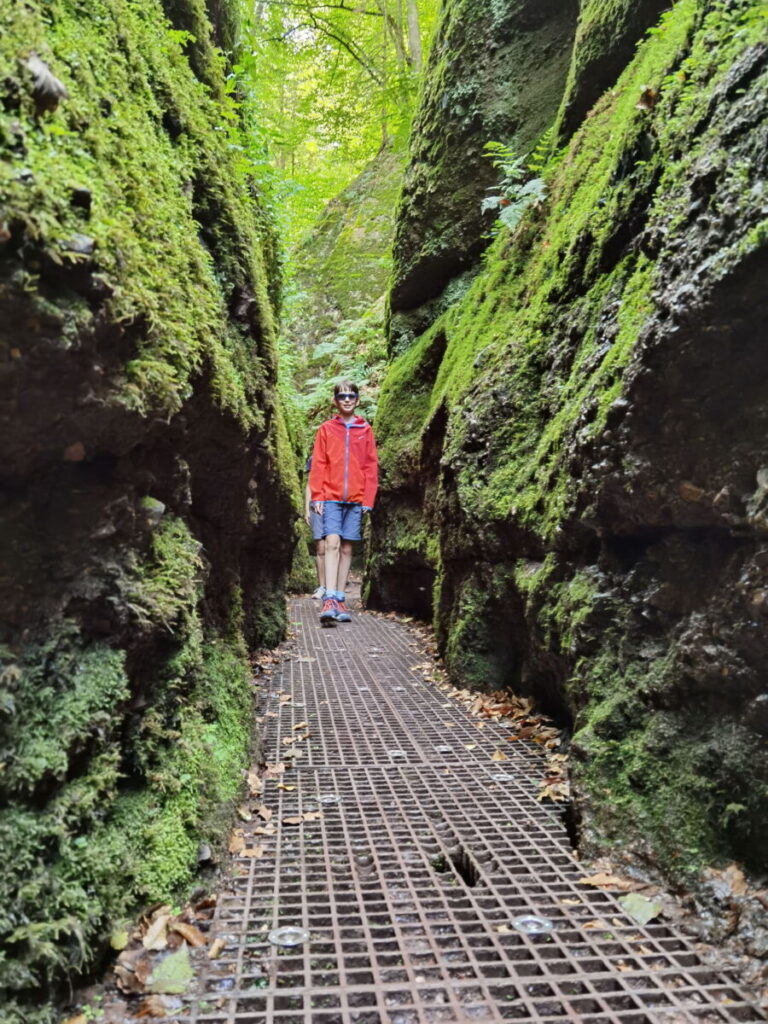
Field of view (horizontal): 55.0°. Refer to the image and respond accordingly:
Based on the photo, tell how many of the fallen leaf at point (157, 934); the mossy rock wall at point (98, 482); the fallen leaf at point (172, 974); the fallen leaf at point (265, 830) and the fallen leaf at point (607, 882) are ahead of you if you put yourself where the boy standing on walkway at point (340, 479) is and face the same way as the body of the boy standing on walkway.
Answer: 5

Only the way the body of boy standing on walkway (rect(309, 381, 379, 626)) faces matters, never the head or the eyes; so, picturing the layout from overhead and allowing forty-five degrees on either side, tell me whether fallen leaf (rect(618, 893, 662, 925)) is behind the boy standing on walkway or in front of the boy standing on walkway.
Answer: in front

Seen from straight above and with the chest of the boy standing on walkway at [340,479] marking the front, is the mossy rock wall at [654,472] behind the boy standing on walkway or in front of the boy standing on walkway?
in front

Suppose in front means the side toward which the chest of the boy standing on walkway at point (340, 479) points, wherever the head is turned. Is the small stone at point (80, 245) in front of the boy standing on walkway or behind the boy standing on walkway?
in front

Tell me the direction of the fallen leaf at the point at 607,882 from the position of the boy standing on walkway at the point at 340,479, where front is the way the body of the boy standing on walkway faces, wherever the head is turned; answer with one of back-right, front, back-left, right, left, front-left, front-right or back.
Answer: front

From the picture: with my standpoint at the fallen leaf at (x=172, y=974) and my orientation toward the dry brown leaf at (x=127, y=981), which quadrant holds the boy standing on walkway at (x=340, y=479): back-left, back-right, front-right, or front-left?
back-right

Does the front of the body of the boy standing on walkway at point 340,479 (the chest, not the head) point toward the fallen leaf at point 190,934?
yes

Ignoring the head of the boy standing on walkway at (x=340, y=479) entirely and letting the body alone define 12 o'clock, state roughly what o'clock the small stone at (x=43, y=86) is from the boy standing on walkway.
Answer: The small stone is roughly at 12 o'clock from the boy standing on walkway.

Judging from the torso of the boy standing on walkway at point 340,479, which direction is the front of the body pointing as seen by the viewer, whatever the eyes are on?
toward the camera

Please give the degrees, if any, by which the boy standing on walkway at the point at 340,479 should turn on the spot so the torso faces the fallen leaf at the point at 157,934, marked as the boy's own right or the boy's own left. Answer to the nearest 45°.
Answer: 0° — they already face it

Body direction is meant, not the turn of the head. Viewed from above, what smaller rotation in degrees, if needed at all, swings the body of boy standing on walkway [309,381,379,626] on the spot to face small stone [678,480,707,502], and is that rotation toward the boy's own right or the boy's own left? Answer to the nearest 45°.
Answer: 0° — they already face it

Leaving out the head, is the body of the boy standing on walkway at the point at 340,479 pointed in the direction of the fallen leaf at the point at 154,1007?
yes

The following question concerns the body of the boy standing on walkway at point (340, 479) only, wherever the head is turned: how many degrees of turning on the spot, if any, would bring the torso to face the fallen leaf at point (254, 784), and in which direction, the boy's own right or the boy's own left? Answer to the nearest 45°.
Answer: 0° — they already face it
